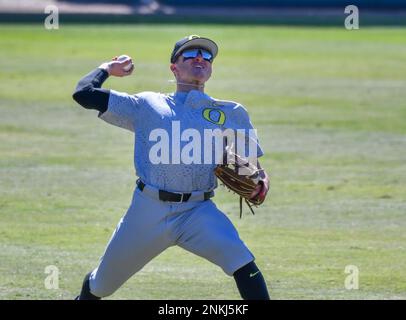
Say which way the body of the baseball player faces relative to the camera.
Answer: toward the camera
